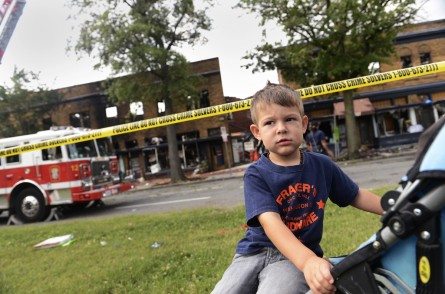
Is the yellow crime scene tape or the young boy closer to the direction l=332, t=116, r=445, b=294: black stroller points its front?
the young boy

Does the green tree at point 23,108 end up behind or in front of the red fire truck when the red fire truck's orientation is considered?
behind

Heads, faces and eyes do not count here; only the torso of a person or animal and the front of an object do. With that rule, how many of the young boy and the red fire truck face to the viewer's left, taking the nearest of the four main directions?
0

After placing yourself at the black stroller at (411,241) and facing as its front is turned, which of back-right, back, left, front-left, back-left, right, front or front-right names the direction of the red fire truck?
front-right

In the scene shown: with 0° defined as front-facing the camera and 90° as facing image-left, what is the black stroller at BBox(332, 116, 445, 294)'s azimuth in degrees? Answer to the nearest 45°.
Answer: approximately 90°

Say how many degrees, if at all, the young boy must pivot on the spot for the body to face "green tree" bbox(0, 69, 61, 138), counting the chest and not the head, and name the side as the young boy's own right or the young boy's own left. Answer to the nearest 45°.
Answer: approximately 135° to the young boy's own right

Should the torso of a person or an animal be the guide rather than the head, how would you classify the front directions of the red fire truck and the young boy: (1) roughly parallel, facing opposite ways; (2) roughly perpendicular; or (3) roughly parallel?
roughly perpendicular

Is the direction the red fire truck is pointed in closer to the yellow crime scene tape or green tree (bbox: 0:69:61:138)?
the yellow crime scene tape

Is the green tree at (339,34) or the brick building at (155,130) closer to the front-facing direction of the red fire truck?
the green tree

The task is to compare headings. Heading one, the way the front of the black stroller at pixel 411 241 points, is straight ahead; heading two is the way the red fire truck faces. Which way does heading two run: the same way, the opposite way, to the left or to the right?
the opposite way

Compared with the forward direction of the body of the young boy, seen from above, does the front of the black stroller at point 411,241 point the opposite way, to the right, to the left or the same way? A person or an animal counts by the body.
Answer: to the right

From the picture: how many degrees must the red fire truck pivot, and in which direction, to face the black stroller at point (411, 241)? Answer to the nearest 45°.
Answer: approximately 45° to its right
